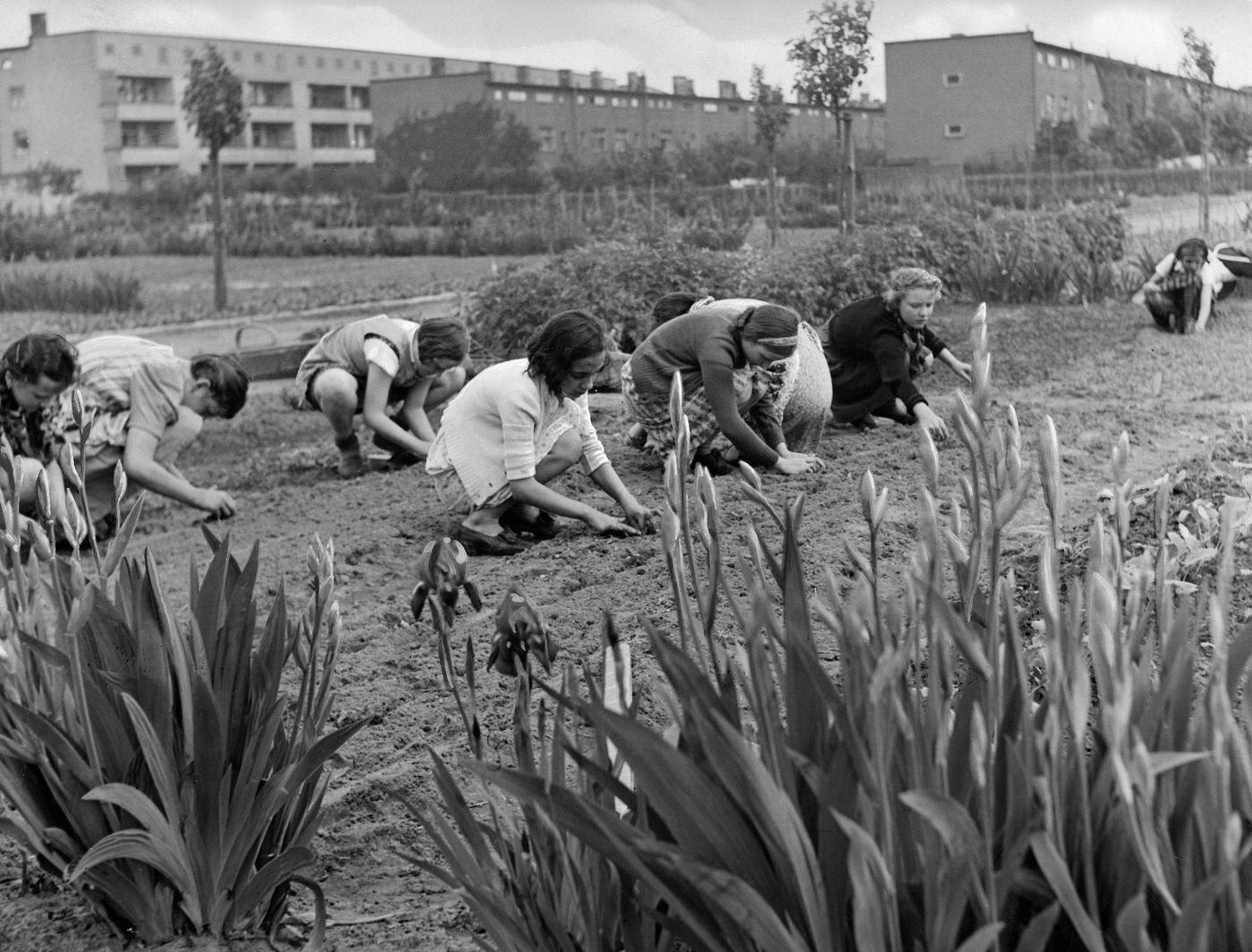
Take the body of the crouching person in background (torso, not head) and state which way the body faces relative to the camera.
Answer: toward the camera

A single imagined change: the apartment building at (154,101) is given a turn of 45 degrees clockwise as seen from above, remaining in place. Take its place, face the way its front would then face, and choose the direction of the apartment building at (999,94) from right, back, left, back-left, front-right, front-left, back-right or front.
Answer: left

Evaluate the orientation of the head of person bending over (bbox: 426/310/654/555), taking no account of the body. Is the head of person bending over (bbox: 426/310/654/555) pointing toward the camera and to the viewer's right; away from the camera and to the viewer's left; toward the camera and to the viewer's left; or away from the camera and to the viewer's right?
toward the camera and to the viewer's right

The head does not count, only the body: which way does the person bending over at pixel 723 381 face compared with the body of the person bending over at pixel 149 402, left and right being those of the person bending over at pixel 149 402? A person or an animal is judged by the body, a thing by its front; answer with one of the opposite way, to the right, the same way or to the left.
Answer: the same way

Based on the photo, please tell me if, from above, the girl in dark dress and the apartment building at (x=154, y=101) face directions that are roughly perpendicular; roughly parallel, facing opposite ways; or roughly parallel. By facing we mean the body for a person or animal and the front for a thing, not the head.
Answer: roughly parallel

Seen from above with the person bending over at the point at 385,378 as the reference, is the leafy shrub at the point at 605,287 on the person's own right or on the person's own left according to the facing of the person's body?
on the person's own left

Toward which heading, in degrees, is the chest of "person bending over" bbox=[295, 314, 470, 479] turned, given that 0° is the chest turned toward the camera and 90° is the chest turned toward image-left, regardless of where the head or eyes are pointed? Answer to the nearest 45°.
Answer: approximately 315°

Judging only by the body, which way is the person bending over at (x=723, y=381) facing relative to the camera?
to the viewer's right

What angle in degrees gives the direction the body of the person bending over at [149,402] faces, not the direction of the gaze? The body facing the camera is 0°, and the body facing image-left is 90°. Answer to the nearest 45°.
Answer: approximately 270°

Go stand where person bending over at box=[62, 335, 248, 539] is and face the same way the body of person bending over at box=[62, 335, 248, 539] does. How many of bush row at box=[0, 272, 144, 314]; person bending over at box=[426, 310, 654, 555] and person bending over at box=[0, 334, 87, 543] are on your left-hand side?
1

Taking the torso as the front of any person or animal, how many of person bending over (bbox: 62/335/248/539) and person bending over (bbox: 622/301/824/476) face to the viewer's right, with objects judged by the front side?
2

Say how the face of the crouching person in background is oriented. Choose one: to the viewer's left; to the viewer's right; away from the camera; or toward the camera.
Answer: toward the camera

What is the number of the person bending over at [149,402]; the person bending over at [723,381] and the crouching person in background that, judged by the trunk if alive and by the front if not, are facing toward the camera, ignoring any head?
1
